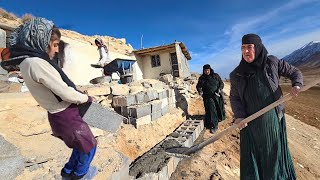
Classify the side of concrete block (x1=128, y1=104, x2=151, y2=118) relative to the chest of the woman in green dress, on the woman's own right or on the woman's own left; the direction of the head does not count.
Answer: on the woman's own right

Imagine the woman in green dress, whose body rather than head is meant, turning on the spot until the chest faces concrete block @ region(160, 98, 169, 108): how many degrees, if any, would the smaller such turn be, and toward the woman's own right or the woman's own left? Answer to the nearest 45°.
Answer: approximately 90° to the woman's own right

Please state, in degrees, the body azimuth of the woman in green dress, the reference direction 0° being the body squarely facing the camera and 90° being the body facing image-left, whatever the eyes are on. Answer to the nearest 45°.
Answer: approximately 45°

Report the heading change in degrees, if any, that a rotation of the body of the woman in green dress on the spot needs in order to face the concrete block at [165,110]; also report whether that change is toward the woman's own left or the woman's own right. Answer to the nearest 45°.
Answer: approximately 90° to the woman's own right

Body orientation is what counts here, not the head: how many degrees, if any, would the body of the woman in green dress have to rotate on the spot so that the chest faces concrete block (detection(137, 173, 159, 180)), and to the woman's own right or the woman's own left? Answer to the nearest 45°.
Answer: approximately 45° to the woman's own right

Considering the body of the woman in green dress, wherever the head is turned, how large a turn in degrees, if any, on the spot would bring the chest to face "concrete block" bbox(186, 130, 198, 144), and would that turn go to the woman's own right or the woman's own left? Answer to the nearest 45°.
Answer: approximately 90° to the woman's own right

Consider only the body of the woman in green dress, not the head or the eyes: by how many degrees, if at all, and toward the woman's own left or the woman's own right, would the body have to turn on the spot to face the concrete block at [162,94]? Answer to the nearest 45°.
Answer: approximately 90° to the woman's own right

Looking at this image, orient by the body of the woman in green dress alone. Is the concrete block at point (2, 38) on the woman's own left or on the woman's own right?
on the woman's own right

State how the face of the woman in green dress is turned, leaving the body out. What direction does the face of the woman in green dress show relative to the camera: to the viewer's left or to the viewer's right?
to the viewer's left

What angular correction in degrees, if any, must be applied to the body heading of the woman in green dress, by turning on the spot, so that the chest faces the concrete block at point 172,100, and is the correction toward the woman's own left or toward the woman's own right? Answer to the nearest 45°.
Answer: approximately 90° to the woman's own right

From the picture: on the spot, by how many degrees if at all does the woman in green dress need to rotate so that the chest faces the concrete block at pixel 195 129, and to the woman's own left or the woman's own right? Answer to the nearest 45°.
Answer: approximately 90° to the woman's own right

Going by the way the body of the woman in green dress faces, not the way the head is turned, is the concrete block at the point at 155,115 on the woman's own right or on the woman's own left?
on the woman's own right
